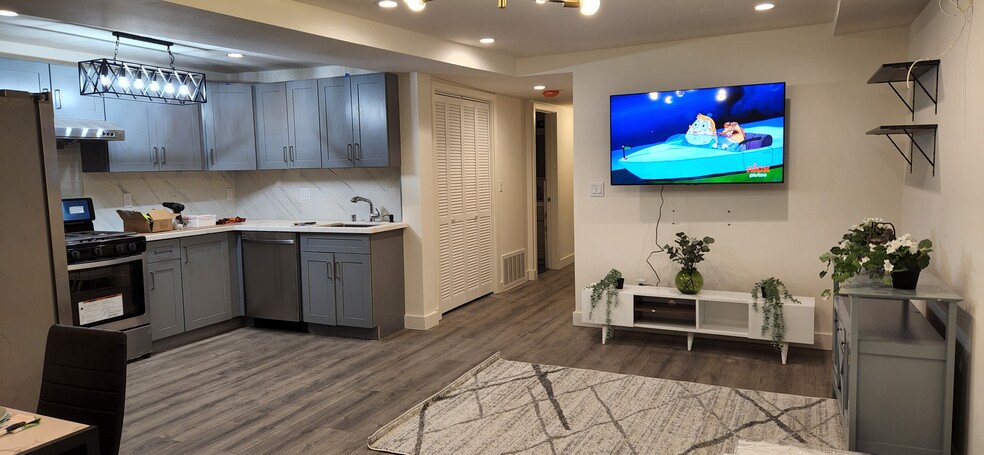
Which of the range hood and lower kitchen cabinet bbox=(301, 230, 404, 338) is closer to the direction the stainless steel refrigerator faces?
the lower kitchen cabinet

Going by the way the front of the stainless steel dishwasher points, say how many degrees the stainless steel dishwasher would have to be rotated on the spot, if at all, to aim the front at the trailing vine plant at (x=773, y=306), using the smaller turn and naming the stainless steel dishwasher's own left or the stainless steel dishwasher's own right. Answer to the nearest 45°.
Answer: approximately 90° to the stainless steel dishwasher's own left

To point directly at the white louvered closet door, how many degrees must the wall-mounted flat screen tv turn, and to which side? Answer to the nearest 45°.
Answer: approximately 90° to its right

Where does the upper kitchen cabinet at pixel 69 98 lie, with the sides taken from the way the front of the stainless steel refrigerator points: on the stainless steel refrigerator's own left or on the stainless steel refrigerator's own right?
on the stainless steel refrigerator's own left

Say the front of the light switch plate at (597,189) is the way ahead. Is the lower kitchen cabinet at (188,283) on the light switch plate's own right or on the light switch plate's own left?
on the light switch plate's own right

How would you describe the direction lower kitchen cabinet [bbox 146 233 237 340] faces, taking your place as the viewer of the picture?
facing the viewer and to the right of the viewer

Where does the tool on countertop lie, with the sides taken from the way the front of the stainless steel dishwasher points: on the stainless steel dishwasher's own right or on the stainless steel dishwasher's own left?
on the stainless steel dishwasher's own right

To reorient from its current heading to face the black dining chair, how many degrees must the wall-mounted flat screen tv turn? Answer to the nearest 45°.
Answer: approximately 45° to its right

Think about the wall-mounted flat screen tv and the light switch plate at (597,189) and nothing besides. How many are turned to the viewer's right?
0

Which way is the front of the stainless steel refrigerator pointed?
to the viewer's right

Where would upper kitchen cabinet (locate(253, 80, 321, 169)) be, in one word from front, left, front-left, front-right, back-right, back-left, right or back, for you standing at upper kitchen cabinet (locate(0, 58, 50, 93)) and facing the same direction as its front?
front-left

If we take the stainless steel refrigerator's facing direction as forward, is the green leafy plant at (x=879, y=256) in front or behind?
in front

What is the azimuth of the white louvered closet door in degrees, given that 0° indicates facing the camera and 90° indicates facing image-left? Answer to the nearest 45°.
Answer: approximately 315°

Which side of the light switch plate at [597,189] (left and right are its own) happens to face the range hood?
right
